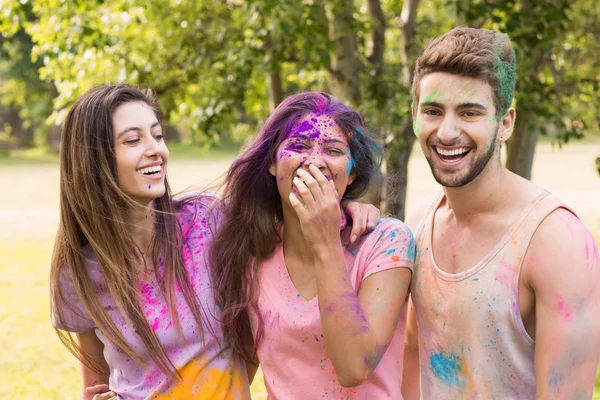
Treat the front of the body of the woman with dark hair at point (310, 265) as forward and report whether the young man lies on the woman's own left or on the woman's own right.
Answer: on the woman's own left

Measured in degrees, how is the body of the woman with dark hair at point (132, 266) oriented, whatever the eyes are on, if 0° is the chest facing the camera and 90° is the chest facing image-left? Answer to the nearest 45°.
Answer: approximately 315°

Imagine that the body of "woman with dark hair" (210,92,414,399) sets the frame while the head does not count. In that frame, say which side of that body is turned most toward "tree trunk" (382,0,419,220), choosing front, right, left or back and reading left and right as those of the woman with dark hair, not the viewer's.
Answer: back

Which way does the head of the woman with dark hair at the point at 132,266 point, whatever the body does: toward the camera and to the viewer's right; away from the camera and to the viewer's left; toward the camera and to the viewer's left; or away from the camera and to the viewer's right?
toward the camera and to the viewer's right
